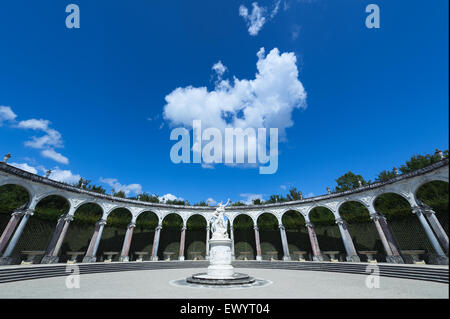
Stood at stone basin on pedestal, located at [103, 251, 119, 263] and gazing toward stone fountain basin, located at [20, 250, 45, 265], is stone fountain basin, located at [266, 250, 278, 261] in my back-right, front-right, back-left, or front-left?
back-left

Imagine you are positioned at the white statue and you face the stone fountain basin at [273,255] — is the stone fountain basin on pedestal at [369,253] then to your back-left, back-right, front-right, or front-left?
front-right

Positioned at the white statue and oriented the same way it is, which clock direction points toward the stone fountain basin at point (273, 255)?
The stone fountain basin is roughly at 7 o'clock from the white statue.

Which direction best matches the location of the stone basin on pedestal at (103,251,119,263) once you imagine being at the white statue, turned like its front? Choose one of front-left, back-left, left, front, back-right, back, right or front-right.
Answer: back-right

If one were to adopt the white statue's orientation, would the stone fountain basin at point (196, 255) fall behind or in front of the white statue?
behind

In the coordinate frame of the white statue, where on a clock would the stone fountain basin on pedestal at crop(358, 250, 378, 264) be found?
The stone fountain basin on pedestal is roughly at 8 o'clock from the white statue.

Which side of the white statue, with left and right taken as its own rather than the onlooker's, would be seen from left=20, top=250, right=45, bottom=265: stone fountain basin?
right

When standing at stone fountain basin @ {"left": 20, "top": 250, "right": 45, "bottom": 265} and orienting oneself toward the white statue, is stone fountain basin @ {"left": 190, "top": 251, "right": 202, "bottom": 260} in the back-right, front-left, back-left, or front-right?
front-left

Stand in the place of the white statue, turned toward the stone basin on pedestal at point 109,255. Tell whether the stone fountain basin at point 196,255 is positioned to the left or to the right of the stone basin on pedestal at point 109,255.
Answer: right

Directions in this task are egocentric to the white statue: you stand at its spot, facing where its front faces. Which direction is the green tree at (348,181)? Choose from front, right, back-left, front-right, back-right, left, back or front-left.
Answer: back-left

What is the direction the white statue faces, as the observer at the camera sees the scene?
facing the viewer
